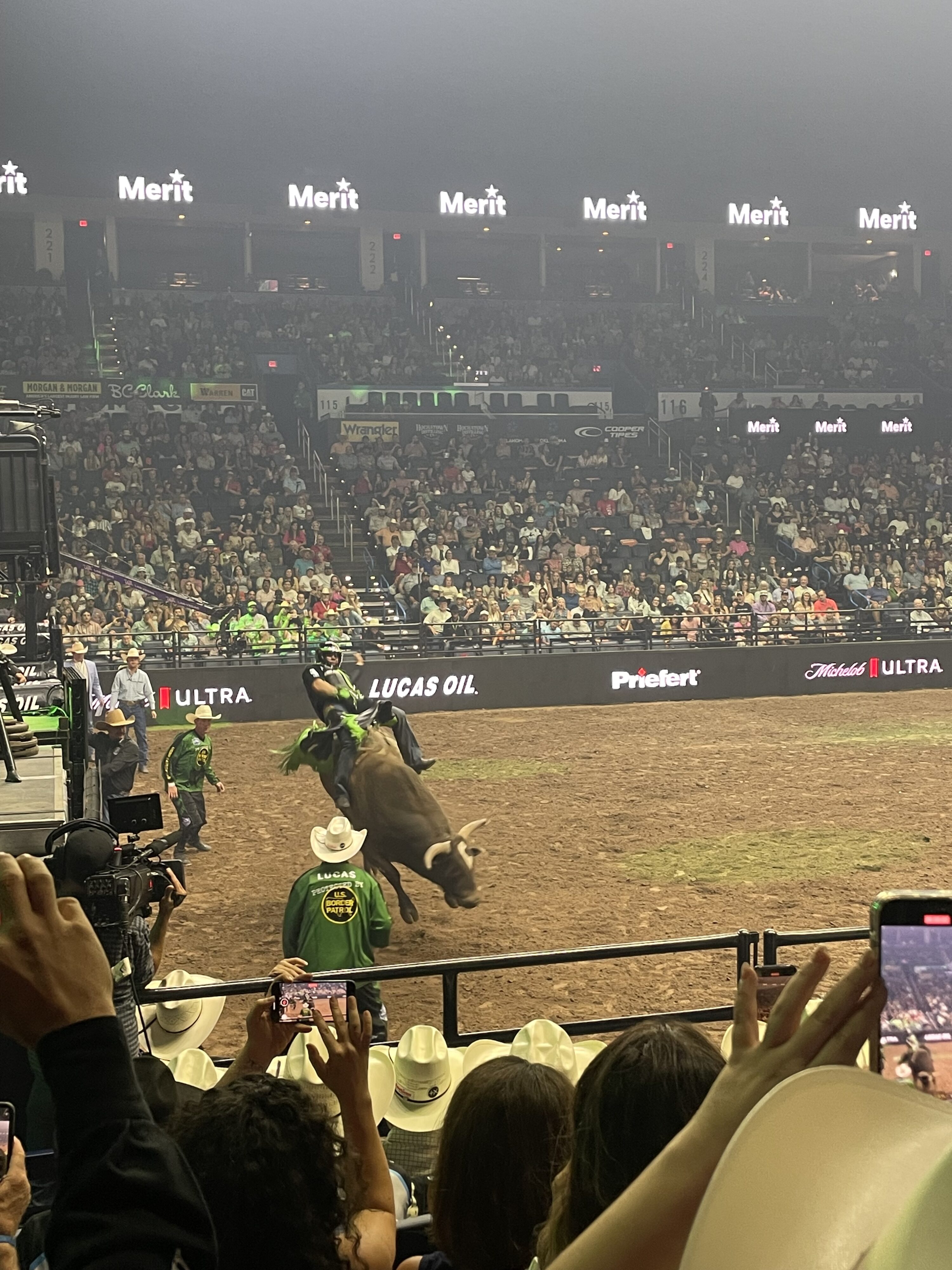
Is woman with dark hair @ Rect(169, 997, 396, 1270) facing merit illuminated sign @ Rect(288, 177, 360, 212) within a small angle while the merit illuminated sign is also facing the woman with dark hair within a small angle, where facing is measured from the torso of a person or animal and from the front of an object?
yes

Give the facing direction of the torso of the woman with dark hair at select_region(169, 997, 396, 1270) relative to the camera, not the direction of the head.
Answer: away from the camera

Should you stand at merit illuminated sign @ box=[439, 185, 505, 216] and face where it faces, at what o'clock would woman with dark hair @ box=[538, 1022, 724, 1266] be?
The woman with dark hair is roughly at 12 o'clock from the merit illuminated sign.

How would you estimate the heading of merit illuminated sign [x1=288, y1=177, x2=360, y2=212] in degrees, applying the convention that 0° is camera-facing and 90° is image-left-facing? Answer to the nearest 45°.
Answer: approximately 0°

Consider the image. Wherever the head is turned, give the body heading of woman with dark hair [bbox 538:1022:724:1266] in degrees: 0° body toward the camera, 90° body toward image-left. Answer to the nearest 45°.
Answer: approximately 180°

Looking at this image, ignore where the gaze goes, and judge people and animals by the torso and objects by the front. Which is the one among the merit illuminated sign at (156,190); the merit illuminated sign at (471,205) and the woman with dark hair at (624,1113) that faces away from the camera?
the woman with dark hair

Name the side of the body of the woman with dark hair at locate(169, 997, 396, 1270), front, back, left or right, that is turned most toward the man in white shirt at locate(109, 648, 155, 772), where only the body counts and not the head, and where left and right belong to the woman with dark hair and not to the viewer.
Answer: front

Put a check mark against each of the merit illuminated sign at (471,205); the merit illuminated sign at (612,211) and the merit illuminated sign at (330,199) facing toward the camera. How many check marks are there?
3

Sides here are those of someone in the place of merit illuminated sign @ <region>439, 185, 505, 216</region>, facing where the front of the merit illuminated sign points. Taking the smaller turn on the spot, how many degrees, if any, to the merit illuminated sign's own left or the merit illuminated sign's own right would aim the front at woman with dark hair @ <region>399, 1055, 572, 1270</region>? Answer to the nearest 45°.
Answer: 0° — it already faces them

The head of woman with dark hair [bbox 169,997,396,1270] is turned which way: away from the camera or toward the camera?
away from the camera

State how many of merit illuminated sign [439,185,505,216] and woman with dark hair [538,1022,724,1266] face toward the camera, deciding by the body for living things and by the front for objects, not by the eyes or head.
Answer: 1

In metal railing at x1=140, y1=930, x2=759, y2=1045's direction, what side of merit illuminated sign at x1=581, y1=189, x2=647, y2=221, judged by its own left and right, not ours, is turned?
front
